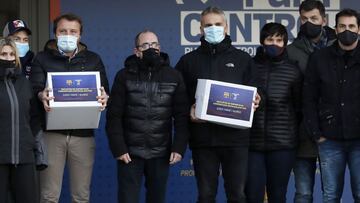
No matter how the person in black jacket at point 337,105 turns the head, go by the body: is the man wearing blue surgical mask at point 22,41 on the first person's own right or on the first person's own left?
on the first person's own right

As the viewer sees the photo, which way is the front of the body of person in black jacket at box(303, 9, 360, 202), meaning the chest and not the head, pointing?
toward the camera

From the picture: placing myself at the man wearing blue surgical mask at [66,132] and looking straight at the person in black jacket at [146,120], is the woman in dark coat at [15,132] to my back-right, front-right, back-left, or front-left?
back-right

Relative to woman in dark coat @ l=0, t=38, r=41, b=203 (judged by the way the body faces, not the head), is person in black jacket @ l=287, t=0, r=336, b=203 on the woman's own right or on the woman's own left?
on the woman's own left

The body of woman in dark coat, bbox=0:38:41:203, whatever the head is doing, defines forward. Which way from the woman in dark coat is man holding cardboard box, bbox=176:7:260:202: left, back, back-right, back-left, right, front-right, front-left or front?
left

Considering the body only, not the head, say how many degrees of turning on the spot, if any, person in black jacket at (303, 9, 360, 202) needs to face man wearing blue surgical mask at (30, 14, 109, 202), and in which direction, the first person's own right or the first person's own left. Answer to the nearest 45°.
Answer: approximately 90° to the first person's own right

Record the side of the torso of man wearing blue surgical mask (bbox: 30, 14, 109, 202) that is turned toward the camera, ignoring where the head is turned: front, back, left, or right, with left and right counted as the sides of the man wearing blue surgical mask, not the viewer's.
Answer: front

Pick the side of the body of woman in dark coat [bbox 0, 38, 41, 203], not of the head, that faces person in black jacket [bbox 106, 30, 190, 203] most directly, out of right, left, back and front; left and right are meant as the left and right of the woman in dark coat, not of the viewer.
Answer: left

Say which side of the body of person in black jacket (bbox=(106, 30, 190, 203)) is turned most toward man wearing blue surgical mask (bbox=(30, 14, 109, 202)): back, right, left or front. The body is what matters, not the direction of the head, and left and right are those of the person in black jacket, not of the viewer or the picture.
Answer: right

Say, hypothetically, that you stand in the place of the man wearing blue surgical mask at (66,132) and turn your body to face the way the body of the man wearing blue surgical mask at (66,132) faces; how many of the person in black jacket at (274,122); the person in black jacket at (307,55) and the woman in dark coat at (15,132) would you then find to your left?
2

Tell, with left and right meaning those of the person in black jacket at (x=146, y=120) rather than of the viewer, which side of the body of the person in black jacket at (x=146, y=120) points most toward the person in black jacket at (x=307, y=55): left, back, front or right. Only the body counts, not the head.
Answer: left
